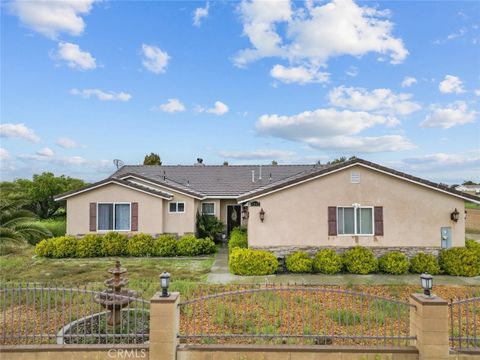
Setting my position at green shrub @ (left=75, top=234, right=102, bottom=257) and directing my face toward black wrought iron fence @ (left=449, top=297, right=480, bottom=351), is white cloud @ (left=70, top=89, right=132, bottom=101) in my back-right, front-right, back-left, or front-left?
back-left

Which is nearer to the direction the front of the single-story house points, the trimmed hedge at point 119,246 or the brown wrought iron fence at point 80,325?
the brown wrought iron fence

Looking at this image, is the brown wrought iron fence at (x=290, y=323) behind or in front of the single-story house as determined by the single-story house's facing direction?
in front

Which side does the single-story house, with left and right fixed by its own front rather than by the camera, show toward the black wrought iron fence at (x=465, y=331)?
front

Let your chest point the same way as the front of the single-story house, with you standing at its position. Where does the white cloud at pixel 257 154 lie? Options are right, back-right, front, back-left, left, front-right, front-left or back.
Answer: back

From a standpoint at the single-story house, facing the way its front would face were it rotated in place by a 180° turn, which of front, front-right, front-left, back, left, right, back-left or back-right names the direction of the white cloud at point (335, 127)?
front

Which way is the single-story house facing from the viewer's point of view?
toward the camera
